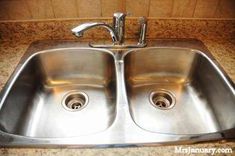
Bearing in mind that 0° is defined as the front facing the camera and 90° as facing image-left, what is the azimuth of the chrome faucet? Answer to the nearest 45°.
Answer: approximately 90°

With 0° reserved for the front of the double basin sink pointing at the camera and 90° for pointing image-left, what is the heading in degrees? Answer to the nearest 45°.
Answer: approximately 0°
